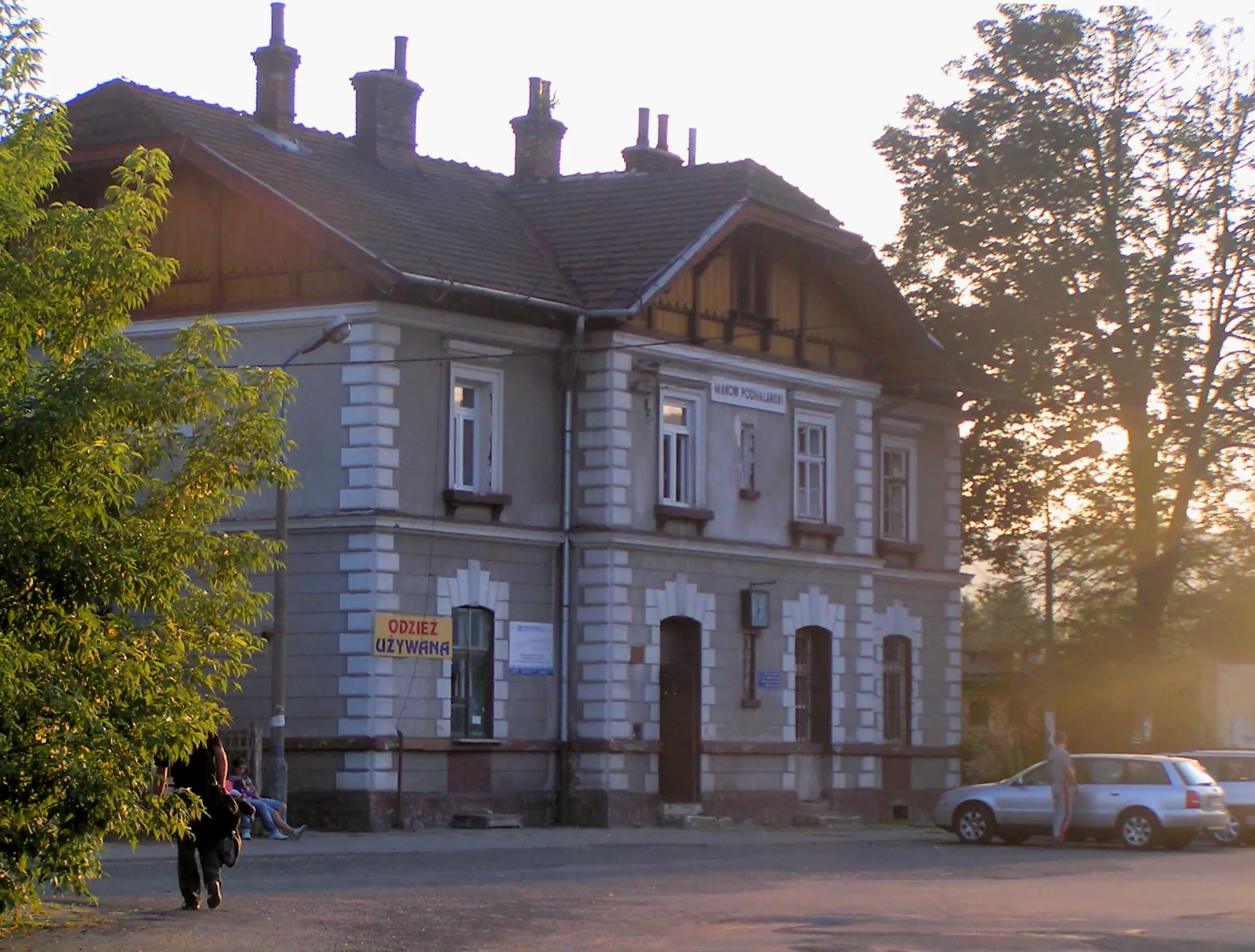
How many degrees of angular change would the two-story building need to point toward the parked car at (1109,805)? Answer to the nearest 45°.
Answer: approximately 45° to its left

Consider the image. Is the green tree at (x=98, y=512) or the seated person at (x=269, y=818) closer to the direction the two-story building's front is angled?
the green tree

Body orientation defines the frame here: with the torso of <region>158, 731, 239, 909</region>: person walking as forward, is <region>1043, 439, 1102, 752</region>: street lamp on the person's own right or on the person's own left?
on the person's own right

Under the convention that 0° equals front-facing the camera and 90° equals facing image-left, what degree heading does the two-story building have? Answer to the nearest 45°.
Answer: approximately 315°

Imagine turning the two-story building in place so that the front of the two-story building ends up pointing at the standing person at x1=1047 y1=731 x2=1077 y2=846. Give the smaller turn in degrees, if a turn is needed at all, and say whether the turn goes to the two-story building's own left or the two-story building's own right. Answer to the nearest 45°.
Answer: approximately 45° to the two-story building's own left

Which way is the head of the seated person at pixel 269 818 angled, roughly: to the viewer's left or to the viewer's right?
to the viewer's right
